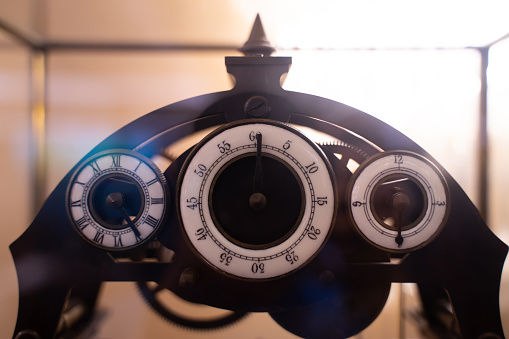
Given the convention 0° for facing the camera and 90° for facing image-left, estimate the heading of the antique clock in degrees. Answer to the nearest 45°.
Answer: approximately 0°
